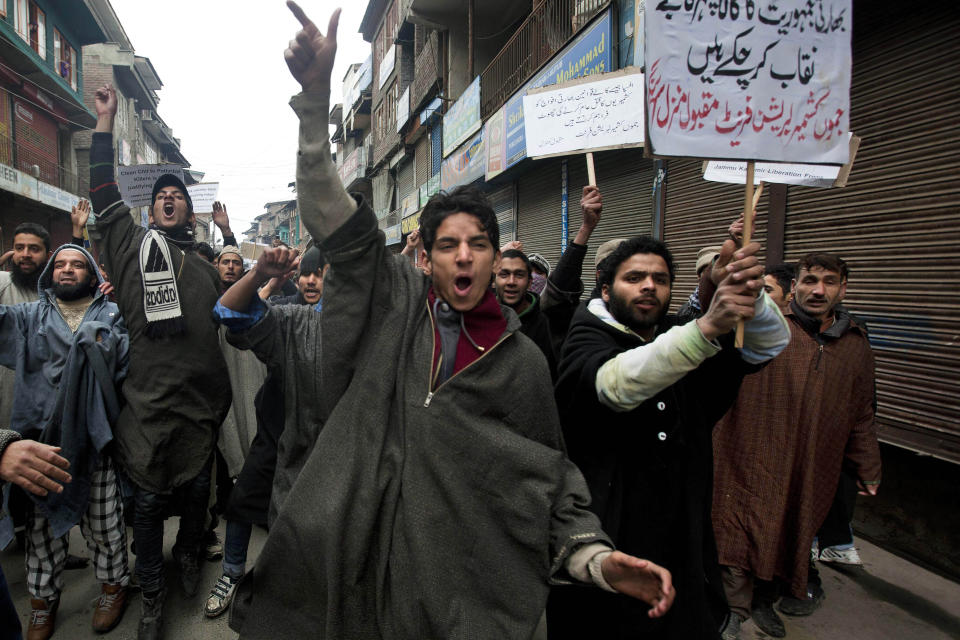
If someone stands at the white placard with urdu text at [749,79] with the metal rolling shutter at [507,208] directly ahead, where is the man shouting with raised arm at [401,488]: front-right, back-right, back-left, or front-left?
back-left

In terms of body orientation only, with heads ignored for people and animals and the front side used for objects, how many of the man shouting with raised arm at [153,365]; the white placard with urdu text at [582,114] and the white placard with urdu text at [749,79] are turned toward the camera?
3

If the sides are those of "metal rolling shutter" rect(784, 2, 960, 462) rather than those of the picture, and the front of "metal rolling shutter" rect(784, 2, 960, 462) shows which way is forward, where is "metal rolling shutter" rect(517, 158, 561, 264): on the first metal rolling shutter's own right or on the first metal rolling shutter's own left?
on the first metal rolling shutter's own right

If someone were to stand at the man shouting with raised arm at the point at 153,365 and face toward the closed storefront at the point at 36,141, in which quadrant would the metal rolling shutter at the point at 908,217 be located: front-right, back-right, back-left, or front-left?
back-right

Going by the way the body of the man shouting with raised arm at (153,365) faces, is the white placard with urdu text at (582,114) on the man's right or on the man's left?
on the man's left

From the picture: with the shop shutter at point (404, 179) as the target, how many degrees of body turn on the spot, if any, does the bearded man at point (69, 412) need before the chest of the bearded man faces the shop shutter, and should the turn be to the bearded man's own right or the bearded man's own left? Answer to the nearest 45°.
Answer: approximately 135° to the bearded man's own left

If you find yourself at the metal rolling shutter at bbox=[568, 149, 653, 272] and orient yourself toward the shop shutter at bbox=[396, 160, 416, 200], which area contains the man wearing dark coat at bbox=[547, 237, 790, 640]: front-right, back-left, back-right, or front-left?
back-left

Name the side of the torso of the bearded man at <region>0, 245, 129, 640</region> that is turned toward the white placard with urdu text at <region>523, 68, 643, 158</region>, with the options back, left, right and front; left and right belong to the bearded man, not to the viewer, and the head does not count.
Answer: left

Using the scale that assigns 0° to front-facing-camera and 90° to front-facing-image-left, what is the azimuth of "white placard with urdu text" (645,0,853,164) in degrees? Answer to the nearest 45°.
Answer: approximately 0°

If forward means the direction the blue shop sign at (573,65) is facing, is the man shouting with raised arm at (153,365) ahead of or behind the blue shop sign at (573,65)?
ahead

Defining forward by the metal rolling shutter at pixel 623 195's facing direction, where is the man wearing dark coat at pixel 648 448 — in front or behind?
in front
